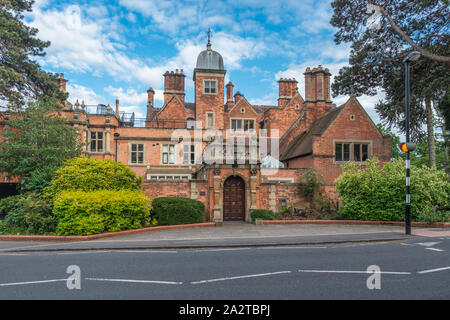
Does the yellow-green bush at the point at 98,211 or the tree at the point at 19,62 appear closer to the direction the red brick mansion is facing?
the yellow-green bush

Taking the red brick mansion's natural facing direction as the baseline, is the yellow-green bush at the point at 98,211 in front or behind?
in front

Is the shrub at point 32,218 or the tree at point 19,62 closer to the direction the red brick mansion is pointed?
the shrub

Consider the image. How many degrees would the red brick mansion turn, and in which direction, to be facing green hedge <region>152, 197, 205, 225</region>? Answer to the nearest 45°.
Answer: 0° — it already faces it

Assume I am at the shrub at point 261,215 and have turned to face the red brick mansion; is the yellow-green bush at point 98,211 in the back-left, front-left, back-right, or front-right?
back-left

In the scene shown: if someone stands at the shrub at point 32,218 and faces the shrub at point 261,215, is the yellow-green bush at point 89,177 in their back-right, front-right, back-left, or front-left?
front-left

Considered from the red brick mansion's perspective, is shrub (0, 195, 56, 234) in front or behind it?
in front

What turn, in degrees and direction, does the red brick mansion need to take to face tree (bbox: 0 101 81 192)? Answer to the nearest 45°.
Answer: approximately 45° to its right

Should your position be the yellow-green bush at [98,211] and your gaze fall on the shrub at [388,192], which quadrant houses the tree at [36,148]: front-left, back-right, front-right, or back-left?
back-left

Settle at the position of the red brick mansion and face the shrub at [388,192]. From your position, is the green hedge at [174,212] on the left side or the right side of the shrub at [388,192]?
right

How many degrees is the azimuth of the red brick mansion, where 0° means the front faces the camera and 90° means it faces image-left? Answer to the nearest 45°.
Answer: approximately 0°
